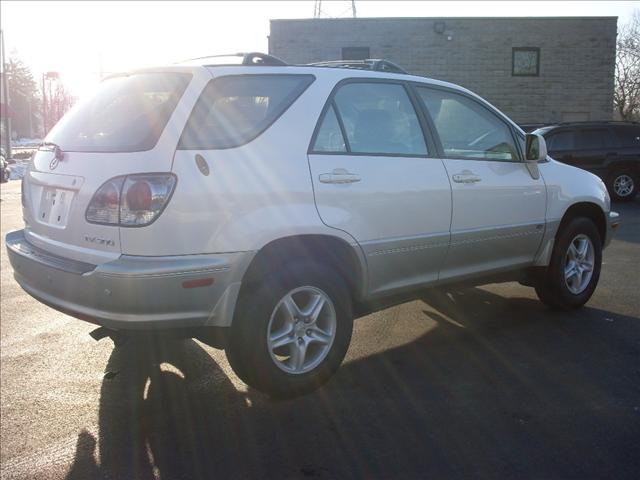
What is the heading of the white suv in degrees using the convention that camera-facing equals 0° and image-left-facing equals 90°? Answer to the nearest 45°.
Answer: approximately 225°

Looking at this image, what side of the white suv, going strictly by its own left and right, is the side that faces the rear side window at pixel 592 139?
front

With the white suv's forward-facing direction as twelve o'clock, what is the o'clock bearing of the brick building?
The brick building is roughly at 11 o'clock from the white suv.

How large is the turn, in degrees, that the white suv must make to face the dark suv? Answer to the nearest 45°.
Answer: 0° — it already faces it
